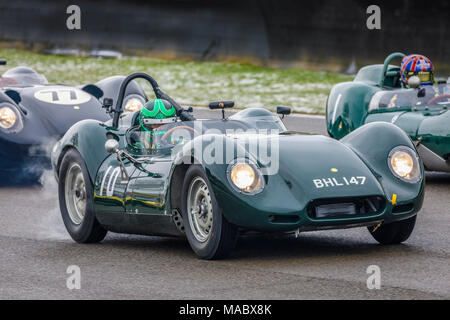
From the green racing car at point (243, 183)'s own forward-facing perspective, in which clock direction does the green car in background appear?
The green car in background is roughly at 8 o'clock from the green racing car.

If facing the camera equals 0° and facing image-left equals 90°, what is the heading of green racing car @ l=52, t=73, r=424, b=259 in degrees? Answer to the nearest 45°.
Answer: approximately 315°
